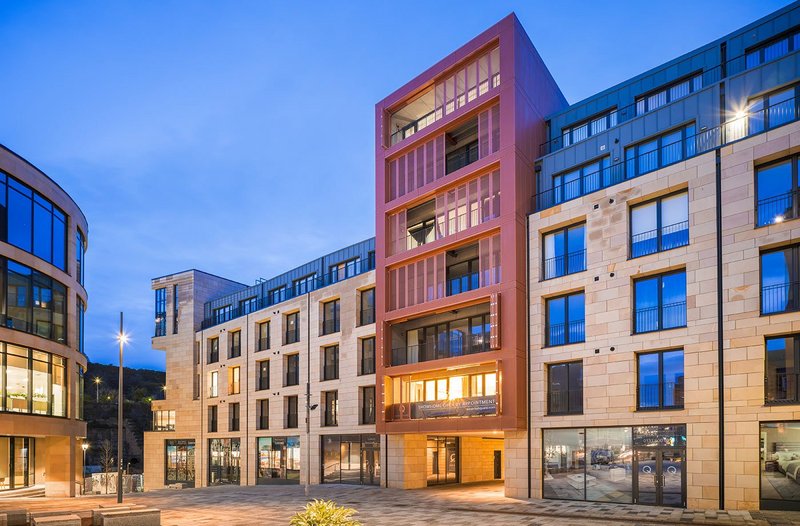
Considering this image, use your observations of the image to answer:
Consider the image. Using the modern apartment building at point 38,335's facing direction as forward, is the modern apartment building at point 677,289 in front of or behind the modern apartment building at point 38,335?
in front

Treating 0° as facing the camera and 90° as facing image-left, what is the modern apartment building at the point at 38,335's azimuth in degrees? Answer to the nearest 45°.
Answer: approximately 315°

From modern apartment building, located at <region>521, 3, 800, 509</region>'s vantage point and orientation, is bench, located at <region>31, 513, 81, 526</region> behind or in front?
in front

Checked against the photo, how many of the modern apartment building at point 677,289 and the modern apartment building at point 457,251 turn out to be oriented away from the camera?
0

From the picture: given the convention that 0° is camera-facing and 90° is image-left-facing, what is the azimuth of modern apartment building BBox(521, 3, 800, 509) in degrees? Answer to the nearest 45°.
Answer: approximately 45°

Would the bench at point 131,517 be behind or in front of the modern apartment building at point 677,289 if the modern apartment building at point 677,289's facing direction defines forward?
in front

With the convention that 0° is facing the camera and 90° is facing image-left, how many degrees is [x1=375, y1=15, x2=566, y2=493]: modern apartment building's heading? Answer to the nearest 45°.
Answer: approximately 45°

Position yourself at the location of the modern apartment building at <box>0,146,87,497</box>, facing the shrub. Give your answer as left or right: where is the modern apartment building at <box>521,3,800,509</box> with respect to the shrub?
left
